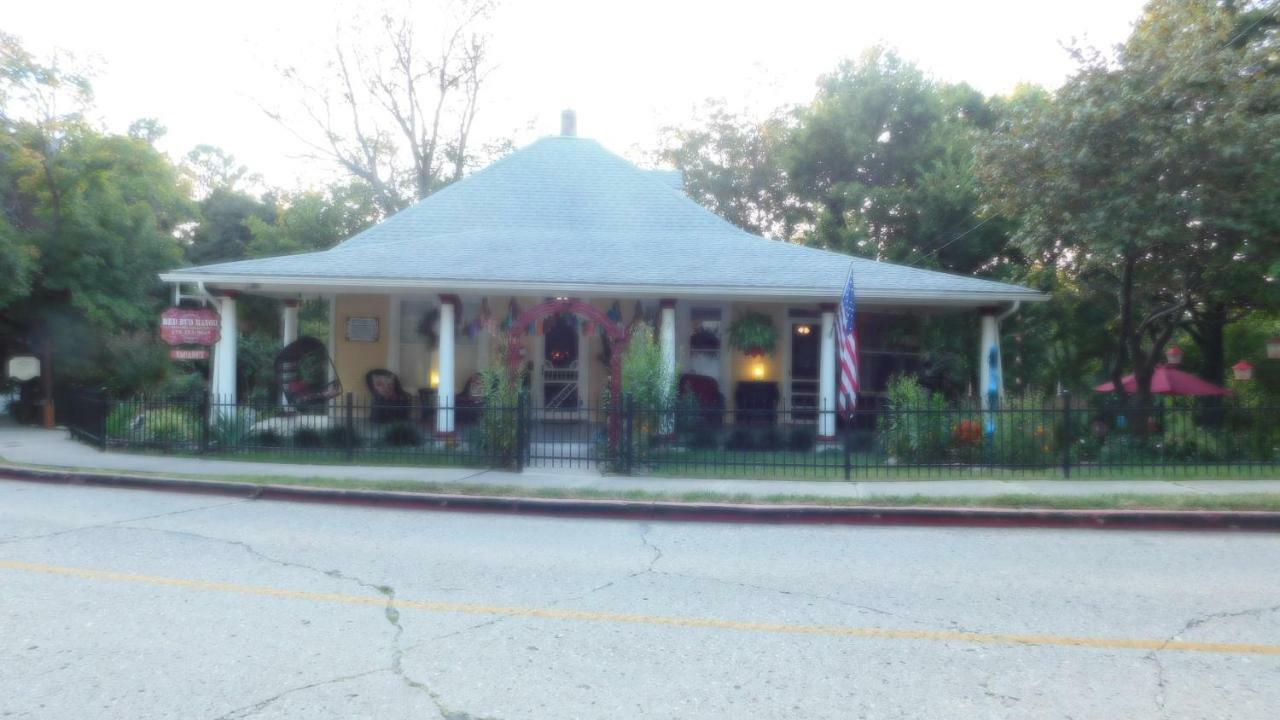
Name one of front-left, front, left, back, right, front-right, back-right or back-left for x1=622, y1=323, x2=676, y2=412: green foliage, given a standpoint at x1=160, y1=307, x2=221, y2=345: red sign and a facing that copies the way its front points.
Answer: front-left

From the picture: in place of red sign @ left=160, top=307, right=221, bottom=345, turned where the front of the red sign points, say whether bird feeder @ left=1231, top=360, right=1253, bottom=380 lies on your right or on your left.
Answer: on your left

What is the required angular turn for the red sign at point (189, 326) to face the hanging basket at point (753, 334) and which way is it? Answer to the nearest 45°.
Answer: approximately 90° to its left

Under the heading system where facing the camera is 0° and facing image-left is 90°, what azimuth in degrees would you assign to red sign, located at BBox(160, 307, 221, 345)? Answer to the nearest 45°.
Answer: approximately 0°

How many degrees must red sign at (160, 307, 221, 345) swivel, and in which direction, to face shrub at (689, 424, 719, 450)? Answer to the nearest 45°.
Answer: approximately 45° to its left

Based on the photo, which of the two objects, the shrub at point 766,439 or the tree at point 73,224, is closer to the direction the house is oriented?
the shrub

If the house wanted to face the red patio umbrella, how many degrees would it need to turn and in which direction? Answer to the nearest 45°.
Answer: approximately 90° to its left

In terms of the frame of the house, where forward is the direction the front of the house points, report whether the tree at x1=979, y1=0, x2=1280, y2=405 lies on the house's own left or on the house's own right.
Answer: on the house's own left

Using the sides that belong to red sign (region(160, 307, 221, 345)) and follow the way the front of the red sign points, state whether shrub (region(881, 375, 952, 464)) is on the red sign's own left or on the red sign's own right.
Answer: on the red sign's own left

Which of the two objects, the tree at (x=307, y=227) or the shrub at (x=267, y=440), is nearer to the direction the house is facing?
the shrub

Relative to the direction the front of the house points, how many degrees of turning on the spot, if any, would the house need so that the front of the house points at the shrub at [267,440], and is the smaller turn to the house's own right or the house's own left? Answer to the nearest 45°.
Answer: approximately 45° to the house's own right

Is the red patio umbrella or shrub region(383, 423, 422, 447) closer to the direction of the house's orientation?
the shrub

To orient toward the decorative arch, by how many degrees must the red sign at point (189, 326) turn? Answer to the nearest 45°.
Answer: approximately 45° to its left

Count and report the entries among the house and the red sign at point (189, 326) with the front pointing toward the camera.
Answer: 2
